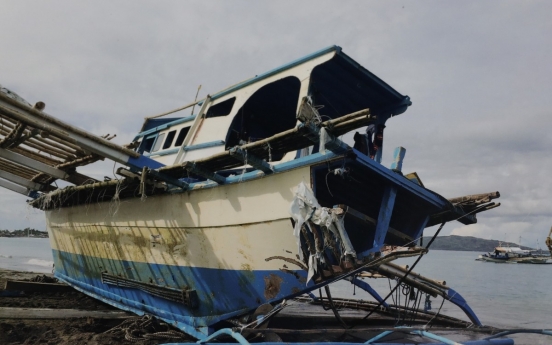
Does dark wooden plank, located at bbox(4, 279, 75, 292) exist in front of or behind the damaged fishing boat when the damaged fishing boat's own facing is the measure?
in front
